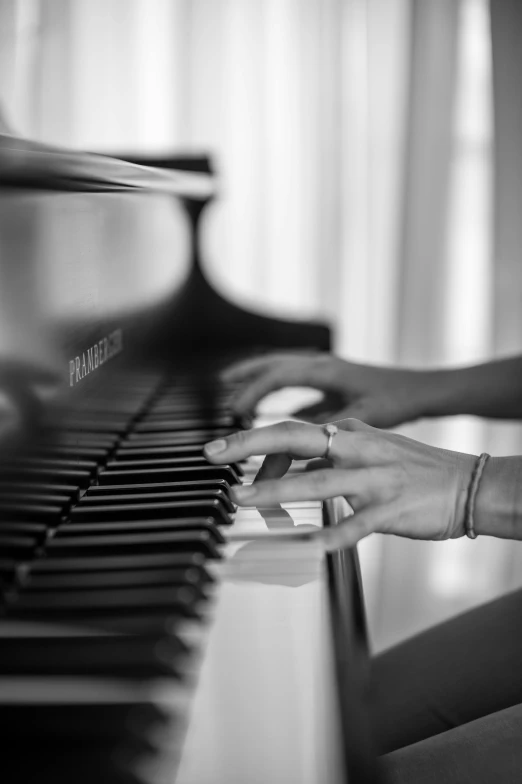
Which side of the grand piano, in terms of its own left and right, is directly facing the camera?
right
